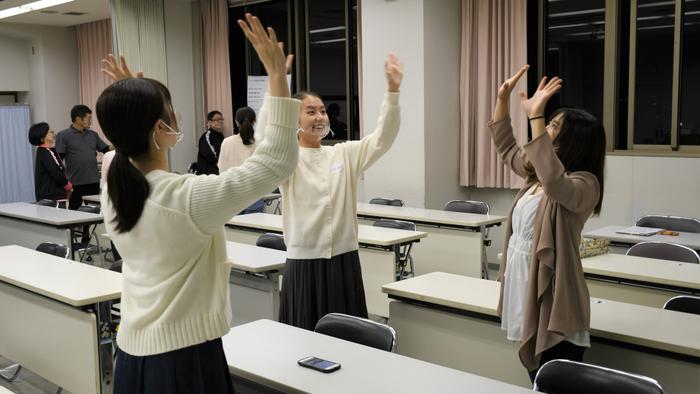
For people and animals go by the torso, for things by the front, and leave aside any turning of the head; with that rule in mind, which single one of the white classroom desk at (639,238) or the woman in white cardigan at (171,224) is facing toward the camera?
the white classroom desk

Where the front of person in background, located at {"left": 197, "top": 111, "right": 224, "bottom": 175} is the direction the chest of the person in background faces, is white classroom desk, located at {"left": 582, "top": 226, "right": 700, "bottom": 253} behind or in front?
in front

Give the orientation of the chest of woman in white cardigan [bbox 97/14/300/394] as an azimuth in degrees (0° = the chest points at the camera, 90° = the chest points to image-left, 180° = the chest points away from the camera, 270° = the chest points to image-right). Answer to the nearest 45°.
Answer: approximately 225°

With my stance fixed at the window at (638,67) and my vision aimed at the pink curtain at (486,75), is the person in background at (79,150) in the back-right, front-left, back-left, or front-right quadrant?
front-left

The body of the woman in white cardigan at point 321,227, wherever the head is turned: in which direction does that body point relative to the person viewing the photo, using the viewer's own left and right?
facing the viewer

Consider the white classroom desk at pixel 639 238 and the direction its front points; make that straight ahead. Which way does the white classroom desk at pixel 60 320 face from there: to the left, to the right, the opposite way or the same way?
the same way

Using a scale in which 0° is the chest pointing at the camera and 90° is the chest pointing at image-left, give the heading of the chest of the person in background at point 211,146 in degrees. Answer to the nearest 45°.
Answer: approximately 315°

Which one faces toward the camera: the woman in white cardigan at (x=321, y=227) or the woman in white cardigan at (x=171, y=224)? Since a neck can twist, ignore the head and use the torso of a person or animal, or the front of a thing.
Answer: the woman in white cardigan at (x=321, y=227)

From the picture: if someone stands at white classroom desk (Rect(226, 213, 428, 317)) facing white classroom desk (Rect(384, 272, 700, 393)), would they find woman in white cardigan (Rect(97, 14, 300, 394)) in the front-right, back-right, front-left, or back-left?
front-right
